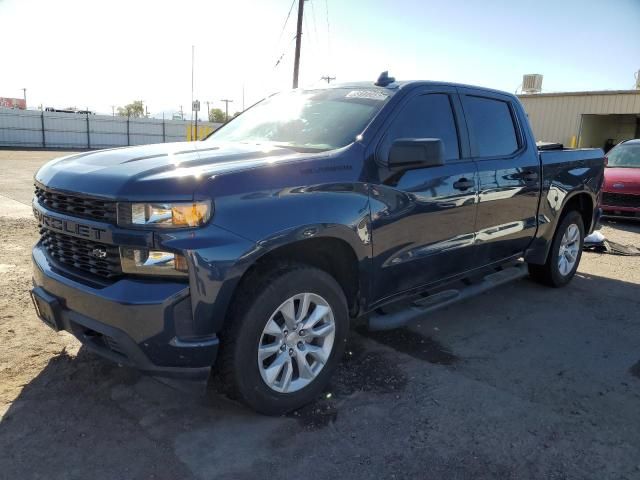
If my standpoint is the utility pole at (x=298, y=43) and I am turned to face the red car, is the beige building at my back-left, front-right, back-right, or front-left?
front-left

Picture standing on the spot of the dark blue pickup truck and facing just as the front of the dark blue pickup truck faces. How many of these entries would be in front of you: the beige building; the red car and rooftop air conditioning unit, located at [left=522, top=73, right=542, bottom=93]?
0

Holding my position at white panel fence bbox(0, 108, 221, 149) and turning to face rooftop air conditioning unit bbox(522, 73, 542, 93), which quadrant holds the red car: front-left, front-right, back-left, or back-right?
front-right

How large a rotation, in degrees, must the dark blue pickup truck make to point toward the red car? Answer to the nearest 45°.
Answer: approximately 180°

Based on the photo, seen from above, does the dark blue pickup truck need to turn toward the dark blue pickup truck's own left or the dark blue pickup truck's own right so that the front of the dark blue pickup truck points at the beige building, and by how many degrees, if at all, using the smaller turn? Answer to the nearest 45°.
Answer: approximately 180°

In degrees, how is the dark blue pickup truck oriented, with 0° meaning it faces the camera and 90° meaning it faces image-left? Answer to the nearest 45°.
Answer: approximately 45°

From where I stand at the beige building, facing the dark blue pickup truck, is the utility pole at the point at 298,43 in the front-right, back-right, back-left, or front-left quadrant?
front-right

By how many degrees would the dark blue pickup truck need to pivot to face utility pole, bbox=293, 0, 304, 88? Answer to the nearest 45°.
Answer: approximately 135° to its right

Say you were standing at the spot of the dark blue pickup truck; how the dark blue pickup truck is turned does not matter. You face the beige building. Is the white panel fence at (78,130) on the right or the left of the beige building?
left

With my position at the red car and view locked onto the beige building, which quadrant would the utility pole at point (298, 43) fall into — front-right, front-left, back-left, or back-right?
front-left

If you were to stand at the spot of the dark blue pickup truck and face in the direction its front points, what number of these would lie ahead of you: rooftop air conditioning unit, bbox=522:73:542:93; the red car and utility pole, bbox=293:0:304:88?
0

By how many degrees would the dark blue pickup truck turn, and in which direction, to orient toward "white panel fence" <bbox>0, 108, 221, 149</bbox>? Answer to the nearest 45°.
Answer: approximately 90° to its right
